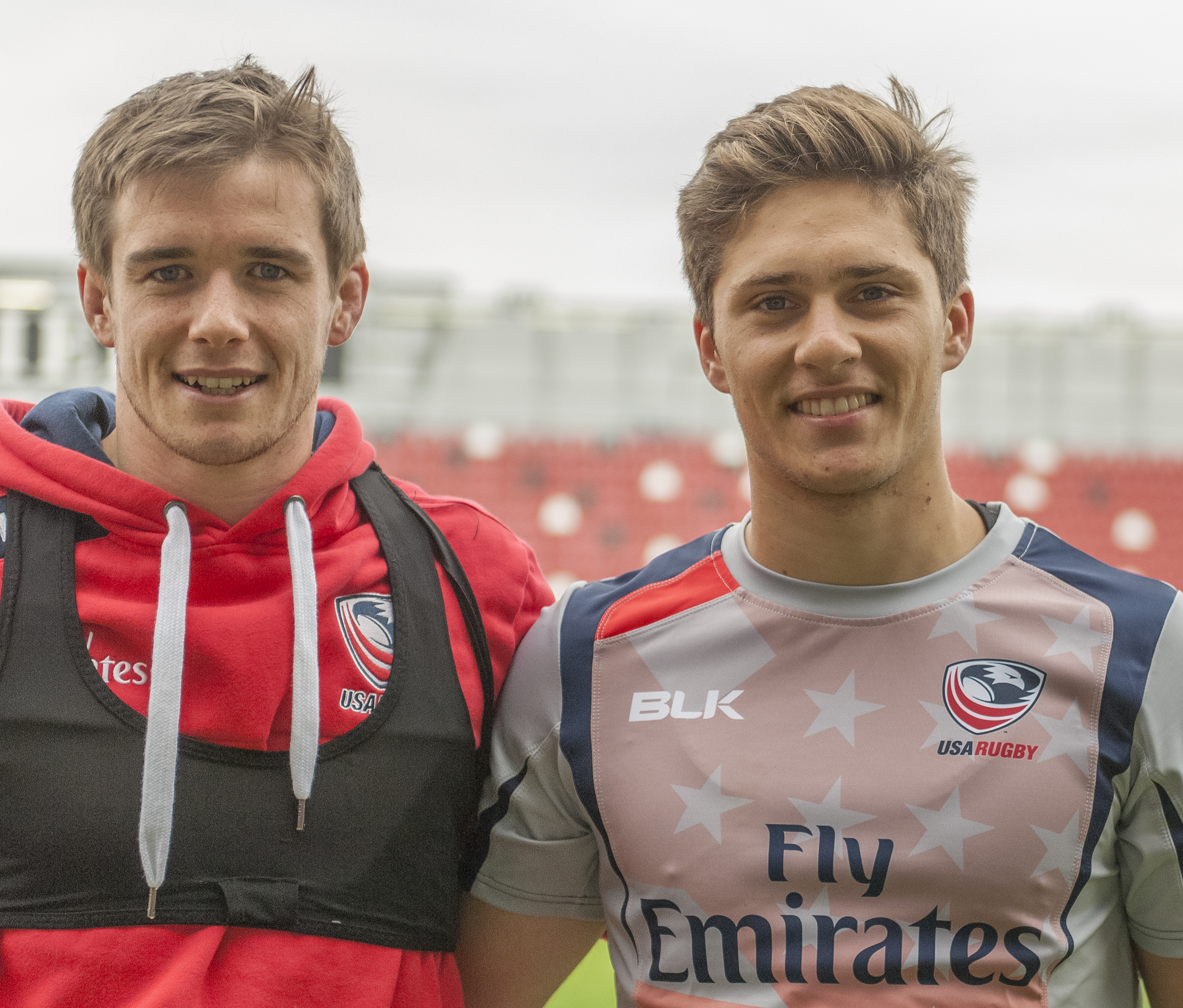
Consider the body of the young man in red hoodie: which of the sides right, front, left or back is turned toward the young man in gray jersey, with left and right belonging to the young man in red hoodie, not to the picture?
left

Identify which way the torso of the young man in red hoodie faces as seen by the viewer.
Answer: toward the camera

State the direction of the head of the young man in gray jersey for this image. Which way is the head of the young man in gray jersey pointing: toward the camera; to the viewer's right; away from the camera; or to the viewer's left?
toward the camera

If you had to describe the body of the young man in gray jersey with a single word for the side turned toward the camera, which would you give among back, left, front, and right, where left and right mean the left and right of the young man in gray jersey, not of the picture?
front

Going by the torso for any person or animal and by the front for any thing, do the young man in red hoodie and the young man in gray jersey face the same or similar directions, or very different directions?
same or similar directions

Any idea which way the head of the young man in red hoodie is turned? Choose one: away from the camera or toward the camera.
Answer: toward the camera

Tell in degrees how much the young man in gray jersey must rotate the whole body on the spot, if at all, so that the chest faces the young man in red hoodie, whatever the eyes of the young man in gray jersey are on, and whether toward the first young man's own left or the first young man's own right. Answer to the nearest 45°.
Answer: approximately 90° to the first young man's own right

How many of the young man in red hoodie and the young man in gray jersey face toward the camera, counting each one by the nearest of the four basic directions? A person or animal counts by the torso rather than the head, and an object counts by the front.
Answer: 2
